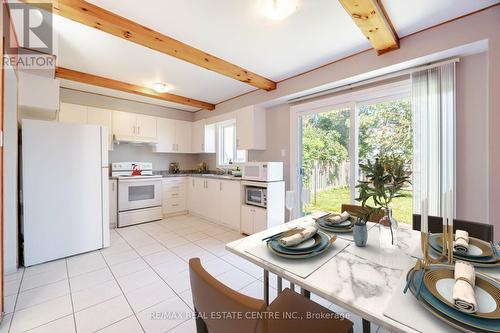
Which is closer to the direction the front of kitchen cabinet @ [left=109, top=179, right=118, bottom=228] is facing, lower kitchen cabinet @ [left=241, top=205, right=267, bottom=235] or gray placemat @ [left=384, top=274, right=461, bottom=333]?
the gray placemat

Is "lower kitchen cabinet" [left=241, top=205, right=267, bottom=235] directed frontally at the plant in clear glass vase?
no

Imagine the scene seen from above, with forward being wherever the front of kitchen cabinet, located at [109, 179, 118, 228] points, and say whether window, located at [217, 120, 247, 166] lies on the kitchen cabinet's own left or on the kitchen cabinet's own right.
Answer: on the kitchen cabinet's own left

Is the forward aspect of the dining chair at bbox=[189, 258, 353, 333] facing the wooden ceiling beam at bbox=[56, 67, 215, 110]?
no

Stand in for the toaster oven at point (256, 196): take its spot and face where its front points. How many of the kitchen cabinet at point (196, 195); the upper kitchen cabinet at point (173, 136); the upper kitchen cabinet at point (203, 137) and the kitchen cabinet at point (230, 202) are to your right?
4

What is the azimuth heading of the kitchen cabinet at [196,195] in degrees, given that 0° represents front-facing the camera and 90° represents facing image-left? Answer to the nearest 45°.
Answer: approximately 45°

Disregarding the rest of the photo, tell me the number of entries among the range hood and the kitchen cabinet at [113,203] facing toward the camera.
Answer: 2

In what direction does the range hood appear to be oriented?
toward the camera

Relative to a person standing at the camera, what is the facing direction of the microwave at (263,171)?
facing the viewer and to the left of the viewer

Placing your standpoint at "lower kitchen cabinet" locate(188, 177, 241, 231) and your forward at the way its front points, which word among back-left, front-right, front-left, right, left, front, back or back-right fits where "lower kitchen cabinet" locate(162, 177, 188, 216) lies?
right

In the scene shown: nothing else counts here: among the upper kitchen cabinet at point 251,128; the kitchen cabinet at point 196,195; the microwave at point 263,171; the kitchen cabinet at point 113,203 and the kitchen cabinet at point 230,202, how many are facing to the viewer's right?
0

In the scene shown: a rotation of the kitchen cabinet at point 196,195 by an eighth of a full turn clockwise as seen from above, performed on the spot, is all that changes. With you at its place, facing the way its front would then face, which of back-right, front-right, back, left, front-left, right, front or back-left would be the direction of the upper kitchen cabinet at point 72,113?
front

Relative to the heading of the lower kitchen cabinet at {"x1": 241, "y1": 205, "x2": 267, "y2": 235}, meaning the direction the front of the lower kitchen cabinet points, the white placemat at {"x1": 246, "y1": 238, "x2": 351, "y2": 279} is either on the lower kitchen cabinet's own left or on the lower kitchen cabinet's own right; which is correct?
on the lower kitchen cabinet's own left

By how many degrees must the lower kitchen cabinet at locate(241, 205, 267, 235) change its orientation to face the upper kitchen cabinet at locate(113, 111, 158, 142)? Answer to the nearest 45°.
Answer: approximately 45° to its right

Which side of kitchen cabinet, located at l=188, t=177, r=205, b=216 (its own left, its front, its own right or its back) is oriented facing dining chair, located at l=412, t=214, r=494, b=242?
left

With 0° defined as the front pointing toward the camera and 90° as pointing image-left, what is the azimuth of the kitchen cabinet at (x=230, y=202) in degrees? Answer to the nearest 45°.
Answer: approximately 45°
